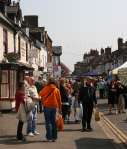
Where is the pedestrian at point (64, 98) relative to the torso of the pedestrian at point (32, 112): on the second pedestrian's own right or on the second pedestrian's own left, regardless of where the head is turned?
on the second pedestrian's own left

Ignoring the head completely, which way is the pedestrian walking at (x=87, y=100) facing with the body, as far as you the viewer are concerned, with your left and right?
facing the viewer

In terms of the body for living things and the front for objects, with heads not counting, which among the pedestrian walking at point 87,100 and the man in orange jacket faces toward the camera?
the pedestrian walking

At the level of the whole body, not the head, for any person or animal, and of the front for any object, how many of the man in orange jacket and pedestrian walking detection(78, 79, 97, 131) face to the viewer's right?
0

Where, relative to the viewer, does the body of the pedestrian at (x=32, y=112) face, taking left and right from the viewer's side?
facing the viewer and to the right of the viewer
